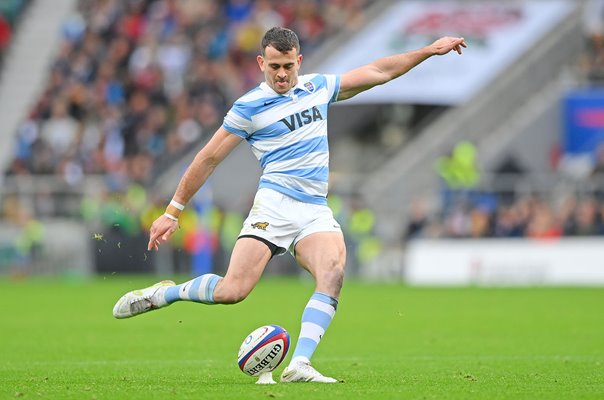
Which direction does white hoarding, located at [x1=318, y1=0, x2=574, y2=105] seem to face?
toward the camera

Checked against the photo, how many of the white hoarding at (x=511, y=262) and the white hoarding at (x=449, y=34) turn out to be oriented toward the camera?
2

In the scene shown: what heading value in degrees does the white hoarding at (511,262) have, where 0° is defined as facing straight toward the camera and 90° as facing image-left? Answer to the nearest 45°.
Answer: approximately 0°

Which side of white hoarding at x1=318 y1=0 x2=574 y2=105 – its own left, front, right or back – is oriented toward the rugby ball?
front

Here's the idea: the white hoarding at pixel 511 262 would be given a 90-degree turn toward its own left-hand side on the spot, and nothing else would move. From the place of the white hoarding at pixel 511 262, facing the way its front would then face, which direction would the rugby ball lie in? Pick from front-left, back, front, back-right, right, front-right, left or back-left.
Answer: right
